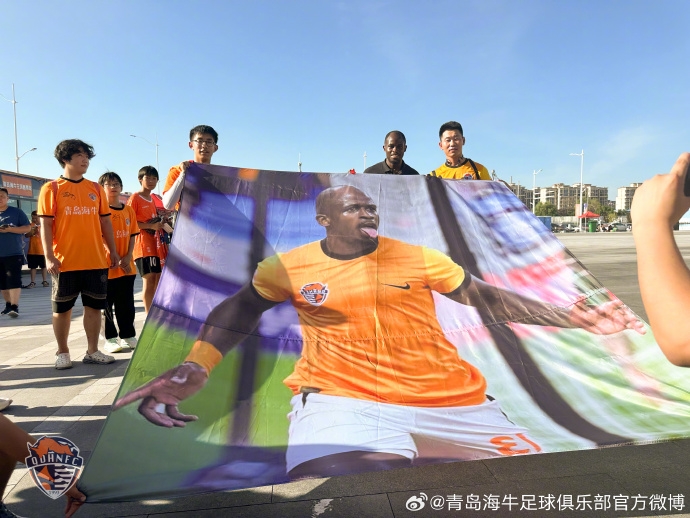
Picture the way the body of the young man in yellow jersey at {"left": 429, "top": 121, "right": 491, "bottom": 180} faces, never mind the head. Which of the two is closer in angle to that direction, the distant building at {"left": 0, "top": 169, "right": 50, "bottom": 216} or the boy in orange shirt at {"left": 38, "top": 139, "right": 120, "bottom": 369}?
the boy in orange shirt

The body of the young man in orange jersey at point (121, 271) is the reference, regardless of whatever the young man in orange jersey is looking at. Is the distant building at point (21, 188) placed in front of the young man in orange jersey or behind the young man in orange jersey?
behind

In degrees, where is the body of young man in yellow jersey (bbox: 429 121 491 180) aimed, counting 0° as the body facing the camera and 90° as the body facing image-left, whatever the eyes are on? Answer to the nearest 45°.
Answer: approximately 0°

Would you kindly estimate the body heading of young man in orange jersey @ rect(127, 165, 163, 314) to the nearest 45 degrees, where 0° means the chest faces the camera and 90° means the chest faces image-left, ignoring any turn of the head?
approximately 315°

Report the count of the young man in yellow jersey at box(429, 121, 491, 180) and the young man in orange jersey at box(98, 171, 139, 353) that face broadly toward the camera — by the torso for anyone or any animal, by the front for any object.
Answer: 2

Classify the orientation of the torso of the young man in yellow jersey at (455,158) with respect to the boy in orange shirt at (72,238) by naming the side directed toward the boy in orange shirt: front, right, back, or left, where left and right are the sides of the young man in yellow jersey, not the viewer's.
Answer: right

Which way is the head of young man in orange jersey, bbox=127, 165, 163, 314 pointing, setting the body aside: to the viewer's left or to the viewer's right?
to the viewer's right

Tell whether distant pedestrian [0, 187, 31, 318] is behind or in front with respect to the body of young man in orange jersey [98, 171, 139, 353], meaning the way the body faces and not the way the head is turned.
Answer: behind

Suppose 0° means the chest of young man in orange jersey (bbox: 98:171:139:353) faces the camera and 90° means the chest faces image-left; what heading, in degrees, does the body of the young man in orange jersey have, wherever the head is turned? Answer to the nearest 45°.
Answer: approximately 0°

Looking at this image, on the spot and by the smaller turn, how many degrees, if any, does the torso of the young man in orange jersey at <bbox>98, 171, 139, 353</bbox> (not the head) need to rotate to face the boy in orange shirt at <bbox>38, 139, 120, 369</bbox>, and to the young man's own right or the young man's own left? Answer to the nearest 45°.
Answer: approximately 45° to the young man's own right
